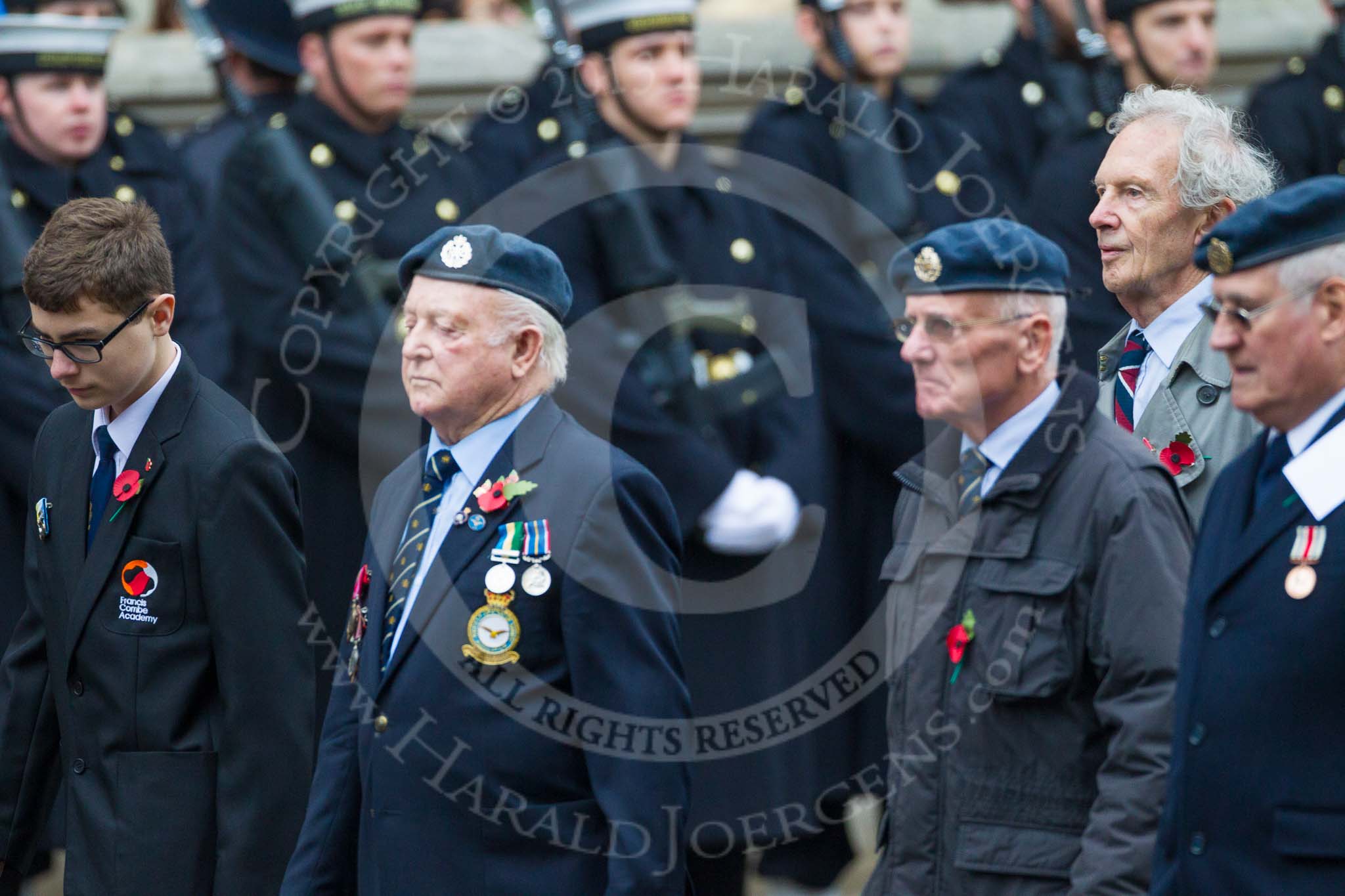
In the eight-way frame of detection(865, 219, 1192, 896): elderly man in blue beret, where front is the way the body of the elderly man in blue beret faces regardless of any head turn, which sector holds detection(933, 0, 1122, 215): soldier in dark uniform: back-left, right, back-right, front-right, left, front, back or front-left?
back-right

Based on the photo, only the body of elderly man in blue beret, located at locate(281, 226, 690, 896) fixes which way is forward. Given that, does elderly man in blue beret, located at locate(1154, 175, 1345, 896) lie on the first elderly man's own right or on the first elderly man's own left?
on the first elderly man's own left

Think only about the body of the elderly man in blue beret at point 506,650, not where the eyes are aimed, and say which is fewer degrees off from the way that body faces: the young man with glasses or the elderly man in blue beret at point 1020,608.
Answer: the young man with glasses

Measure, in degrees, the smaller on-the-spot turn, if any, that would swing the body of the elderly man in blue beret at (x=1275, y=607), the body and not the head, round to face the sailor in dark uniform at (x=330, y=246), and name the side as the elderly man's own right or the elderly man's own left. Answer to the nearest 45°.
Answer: approximately 90° to the elderly man's own right

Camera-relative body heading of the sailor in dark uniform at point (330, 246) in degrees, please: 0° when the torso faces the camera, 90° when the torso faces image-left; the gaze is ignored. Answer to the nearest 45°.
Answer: approximately 315°

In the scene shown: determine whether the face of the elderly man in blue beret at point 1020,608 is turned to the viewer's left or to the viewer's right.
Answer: to the viewer's left

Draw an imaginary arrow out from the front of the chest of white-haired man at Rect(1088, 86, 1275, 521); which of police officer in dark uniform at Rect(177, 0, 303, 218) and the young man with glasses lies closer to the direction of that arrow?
the young man with glasses
